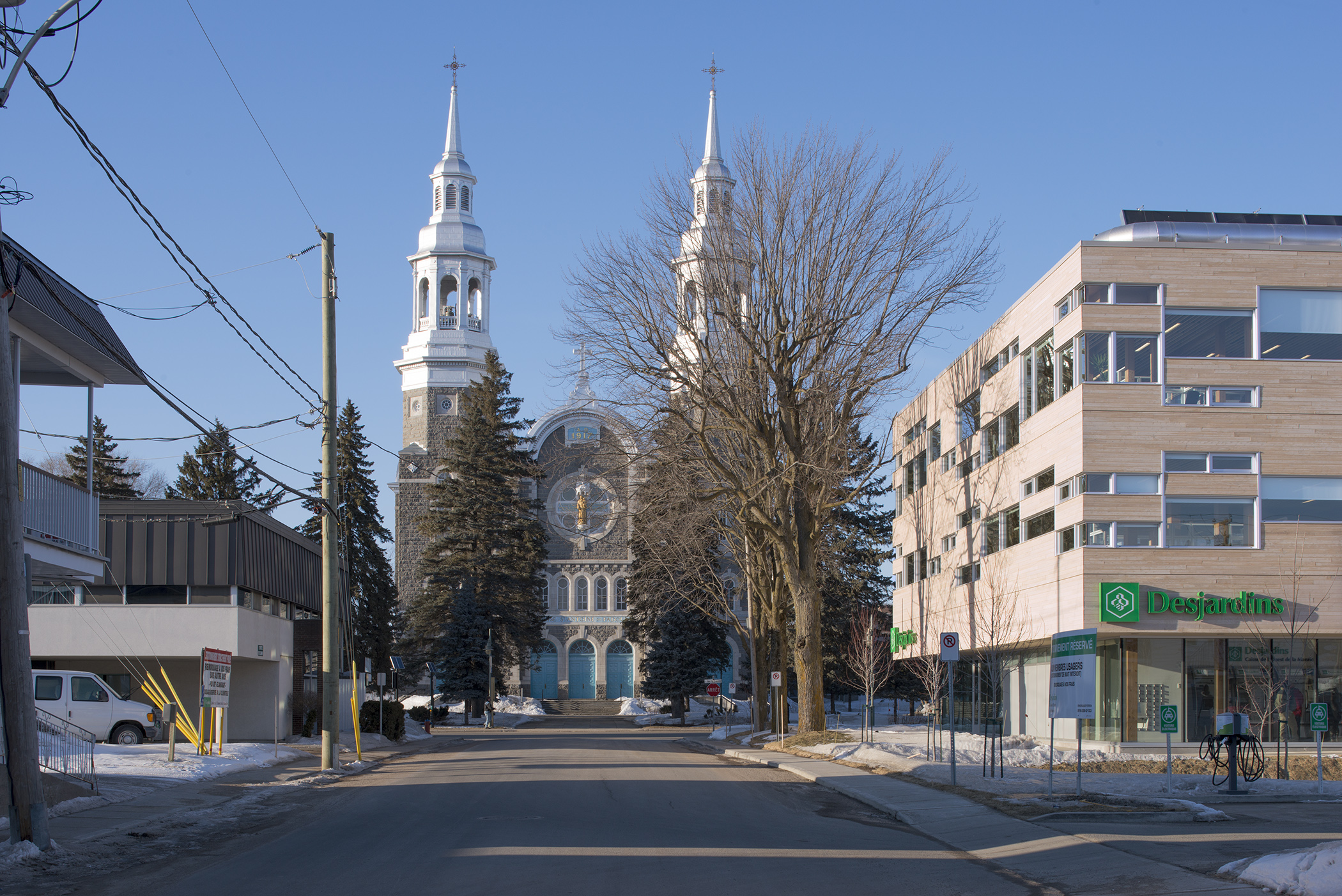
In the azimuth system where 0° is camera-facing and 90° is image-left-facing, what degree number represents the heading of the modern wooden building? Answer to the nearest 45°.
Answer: approximately 0°

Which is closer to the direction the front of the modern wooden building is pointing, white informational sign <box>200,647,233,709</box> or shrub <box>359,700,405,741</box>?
the white informational sign

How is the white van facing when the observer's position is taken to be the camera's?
facing to the right of the viewer

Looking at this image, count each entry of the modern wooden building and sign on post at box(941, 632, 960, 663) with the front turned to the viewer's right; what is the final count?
0

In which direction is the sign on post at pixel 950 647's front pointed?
toward the camera

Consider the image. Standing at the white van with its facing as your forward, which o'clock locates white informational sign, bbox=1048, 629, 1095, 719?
The white informational sign is roughly at 2 o'clock from the white van.

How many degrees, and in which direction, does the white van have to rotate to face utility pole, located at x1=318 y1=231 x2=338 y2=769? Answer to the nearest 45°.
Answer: approximately 45° to its right

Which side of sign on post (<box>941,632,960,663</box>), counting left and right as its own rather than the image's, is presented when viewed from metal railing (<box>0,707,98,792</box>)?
right

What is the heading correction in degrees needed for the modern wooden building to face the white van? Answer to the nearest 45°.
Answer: approximately 90° to its right
